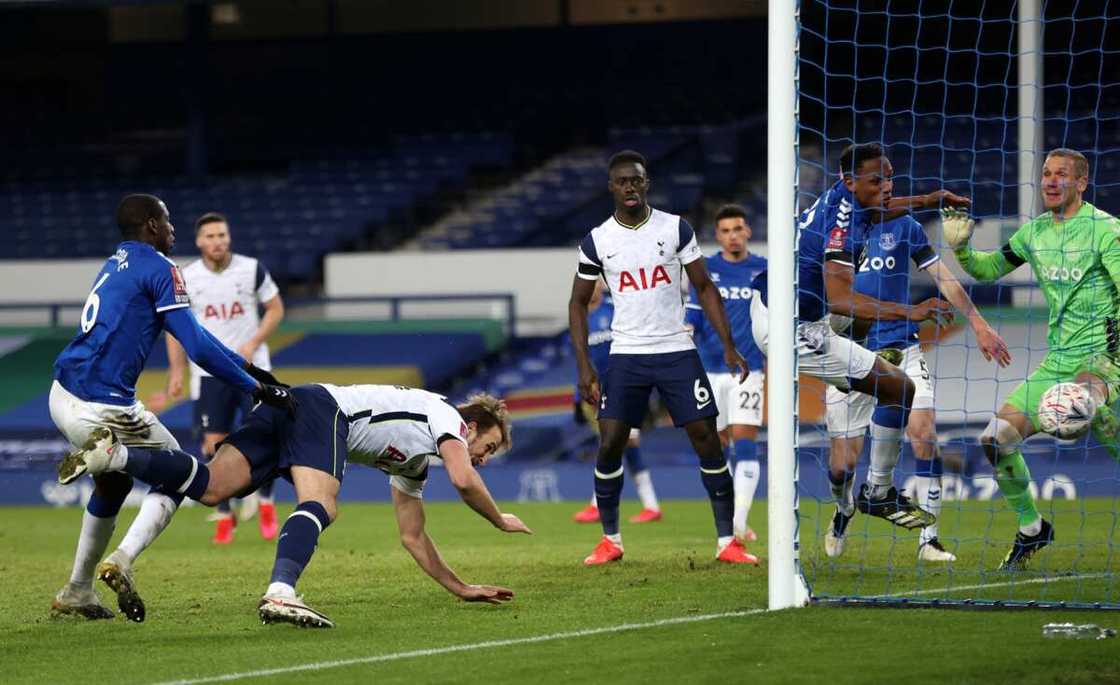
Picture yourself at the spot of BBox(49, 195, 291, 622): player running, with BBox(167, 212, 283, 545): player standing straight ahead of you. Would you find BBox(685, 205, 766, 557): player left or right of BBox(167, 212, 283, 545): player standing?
right

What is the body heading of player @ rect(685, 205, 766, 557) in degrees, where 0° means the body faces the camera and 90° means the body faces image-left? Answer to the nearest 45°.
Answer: approximately 0°

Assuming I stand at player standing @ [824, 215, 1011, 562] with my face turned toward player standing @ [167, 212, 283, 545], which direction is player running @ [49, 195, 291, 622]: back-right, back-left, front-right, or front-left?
front-left

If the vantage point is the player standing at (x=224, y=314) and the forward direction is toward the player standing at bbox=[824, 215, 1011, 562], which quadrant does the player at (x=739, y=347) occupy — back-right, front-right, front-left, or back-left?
front-left

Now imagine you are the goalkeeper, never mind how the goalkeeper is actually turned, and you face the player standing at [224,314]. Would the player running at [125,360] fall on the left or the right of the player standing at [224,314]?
left

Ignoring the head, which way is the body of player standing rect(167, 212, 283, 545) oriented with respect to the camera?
toward the camera

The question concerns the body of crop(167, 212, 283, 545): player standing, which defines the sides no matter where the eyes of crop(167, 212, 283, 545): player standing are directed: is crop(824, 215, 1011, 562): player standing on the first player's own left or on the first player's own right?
on the first player's own left

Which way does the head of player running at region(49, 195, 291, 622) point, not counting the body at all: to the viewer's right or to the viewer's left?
to the viewer's right

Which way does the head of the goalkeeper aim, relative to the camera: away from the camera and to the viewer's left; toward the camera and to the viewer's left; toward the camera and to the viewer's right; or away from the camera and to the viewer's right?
toward the camera and to the viewer's left

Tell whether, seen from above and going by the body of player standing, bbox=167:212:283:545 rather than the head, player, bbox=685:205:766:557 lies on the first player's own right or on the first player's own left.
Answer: on the first player's own left

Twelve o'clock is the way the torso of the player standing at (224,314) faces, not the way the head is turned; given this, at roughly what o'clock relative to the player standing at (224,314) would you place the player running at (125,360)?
the player running at (125,360) is roughly at 12 o'clock from the player standing at (224,314).

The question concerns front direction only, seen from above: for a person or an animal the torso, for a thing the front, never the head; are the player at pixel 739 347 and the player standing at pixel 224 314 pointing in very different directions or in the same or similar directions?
same or similar directions

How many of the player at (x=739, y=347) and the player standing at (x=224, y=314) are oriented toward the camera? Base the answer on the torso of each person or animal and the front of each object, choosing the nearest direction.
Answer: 2

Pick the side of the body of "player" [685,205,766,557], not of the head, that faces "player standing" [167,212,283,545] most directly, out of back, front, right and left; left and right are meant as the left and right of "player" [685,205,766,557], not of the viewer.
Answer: right
